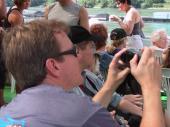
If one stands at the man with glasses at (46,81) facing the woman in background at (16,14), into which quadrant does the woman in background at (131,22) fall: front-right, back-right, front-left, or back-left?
front-right

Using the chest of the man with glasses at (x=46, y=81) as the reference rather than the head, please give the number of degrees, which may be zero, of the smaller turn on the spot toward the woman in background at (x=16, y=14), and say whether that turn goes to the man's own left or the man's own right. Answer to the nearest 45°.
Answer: approximately 45° to the man's own left

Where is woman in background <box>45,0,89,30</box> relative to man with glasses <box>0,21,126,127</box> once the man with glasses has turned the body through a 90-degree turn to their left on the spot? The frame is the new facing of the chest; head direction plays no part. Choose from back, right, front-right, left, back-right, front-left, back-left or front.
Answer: front-right

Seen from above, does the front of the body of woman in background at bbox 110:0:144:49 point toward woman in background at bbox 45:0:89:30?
no

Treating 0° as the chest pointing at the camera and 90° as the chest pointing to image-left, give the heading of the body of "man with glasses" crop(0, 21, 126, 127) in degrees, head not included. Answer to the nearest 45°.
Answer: approximately 225°
